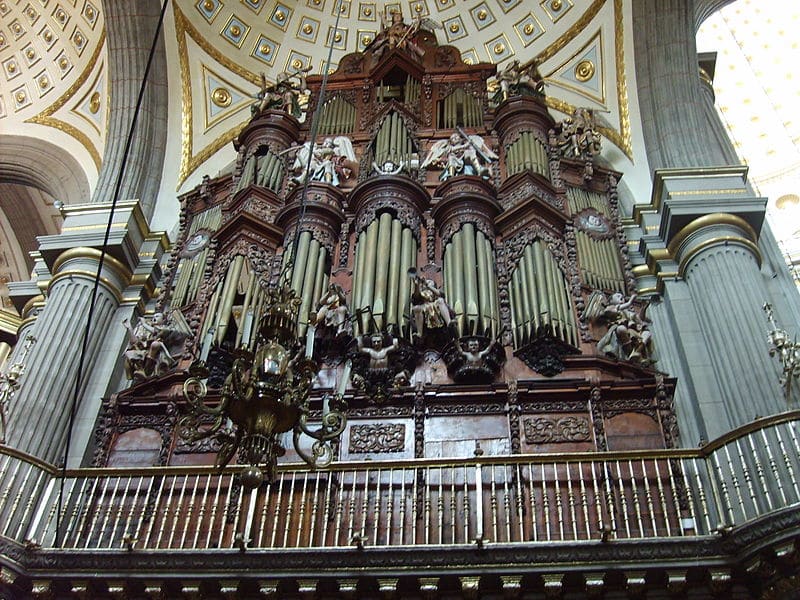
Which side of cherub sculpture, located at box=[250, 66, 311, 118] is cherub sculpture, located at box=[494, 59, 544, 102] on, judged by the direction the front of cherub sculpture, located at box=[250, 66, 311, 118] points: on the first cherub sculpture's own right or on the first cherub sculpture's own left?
on the first cherub sculpture's own left

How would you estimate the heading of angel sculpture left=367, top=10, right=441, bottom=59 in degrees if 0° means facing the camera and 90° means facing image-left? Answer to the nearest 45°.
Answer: approximately 0°

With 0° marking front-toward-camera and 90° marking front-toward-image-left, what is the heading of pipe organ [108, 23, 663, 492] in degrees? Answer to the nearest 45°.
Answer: approximately 0°

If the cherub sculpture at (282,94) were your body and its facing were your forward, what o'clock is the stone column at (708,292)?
The stone column is roughly at 10 o'clock from the cherub sculpture.

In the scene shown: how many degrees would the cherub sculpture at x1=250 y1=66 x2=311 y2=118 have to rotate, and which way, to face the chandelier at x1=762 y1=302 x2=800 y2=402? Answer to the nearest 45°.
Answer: approximately 45° to its left
